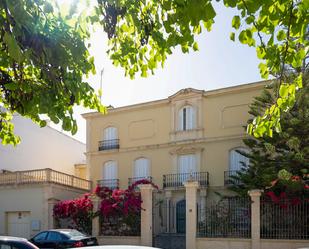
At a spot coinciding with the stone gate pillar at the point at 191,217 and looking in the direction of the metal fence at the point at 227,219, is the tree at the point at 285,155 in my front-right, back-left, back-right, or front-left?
front-left

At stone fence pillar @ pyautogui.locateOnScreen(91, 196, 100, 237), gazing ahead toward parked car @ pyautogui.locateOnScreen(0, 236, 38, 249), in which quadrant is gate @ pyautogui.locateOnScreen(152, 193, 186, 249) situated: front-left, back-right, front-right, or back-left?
back-left

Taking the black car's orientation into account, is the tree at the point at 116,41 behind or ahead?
behind

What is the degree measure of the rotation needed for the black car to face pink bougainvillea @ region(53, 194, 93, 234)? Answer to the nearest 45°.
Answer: approximately 45° to its right

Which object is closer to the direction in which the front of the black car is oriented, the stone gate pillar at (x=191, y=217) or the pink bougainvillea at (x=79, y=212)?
the pink bougainvillea

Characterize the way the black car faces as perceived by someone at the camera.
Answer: facing away from the viewer and to the left of the viewer

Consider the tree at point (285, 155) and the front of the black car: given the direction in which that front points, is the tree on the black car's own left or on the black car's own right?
on the black car's own right

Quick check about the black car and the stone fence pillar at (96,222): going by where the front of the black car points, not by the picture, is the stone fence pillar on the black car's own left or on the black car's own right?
on the black car's own right
